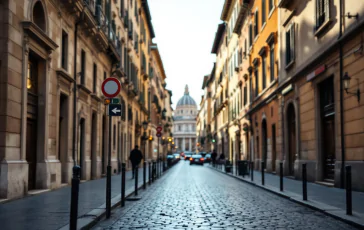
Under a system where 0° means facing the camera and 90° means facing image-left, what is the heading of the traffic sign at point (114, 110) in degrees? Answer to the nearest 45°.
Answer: approximately 0°
